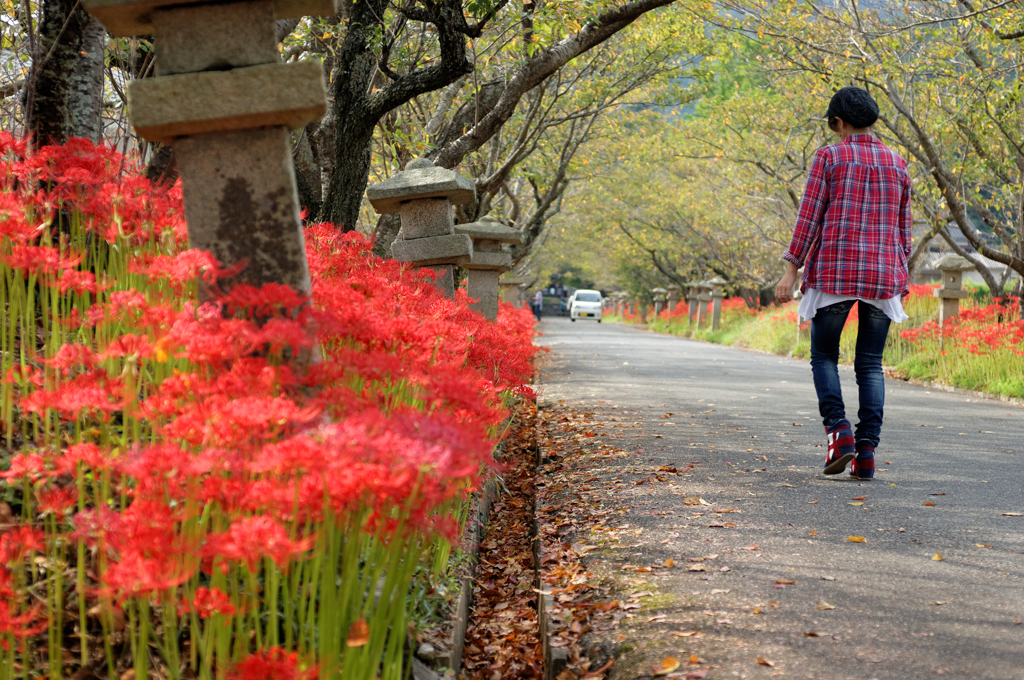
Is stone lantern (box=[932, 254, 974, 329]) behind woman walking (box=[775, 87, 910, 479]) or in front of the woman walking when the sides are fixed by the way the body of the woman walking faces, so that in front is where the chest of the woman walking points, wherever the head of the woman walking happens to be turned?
in front

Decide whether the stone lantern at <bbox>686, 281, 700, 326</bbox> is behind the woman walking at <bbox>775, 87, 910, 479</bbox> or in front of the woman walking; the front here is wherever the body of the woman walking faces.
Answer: in front

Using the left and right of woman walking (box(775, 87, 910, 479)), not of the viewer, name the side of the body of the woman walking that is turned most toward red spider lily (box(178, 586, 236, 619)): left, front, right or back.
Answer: back

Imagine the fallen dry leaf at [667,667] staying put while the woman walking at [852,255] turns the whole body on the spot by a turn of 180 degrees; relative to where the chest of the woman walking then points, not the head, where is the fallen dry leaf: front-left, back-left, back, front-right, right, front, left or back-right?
front

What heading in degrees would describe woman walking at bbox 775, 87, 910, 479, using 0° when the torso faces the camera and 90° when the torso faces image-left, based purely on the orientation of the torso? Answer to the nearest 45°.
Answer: approximately 180°

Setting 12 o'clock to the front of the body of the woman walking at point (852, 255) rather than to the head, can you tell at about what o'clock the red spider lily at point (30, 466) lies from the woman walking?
The red spider lily is roughly at 7 o'clock from the woman walking.

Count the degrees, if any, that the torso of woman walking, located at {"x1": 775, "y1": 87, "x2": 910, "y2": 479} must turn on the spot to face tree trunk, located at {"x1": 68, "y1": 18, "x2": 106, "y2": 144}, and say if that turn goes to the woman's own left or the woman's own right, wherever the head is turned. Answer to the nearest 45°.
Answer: approximately 135° to the woman's own left

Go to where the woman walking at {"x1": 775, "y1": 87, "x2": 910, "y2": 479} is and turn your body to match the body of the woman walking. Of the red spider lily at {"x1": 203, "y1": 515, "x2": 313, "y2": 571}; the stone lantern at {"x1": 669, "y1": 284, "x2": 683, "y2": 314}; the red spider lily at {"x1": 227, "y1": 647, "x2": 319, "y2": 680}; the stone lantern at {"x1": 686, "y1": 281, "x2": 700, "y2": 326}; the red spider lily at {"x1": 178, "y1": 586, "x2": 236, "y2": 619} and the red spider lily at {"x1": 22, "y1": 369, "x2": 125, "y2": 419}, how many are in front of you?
2

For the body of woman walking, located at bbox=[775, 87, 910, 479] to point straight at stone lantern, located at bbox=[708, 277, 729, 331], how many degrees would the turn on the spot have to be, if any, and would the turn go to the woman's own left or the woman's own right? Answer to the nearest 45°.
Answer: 0° — they already face it

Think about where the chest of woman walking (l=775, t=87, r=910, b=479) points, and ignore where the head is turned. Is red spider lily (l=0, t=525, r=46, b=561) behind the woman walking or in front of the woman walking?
behind

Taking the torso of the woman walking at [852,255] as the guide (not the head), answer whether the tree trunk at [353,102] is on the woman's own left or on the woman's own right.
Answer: on the woman's own left

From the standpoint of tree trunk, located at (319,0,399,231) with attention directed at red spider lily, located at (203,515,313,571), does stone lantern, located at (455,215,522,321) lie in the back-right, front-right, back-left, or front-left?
back-left

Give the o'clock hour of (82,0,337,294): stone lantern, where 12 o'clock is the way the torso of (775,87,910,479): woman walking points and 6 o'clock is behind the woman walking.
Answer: The stone lantern is roughly at 7 o'clock from the woman walking.
